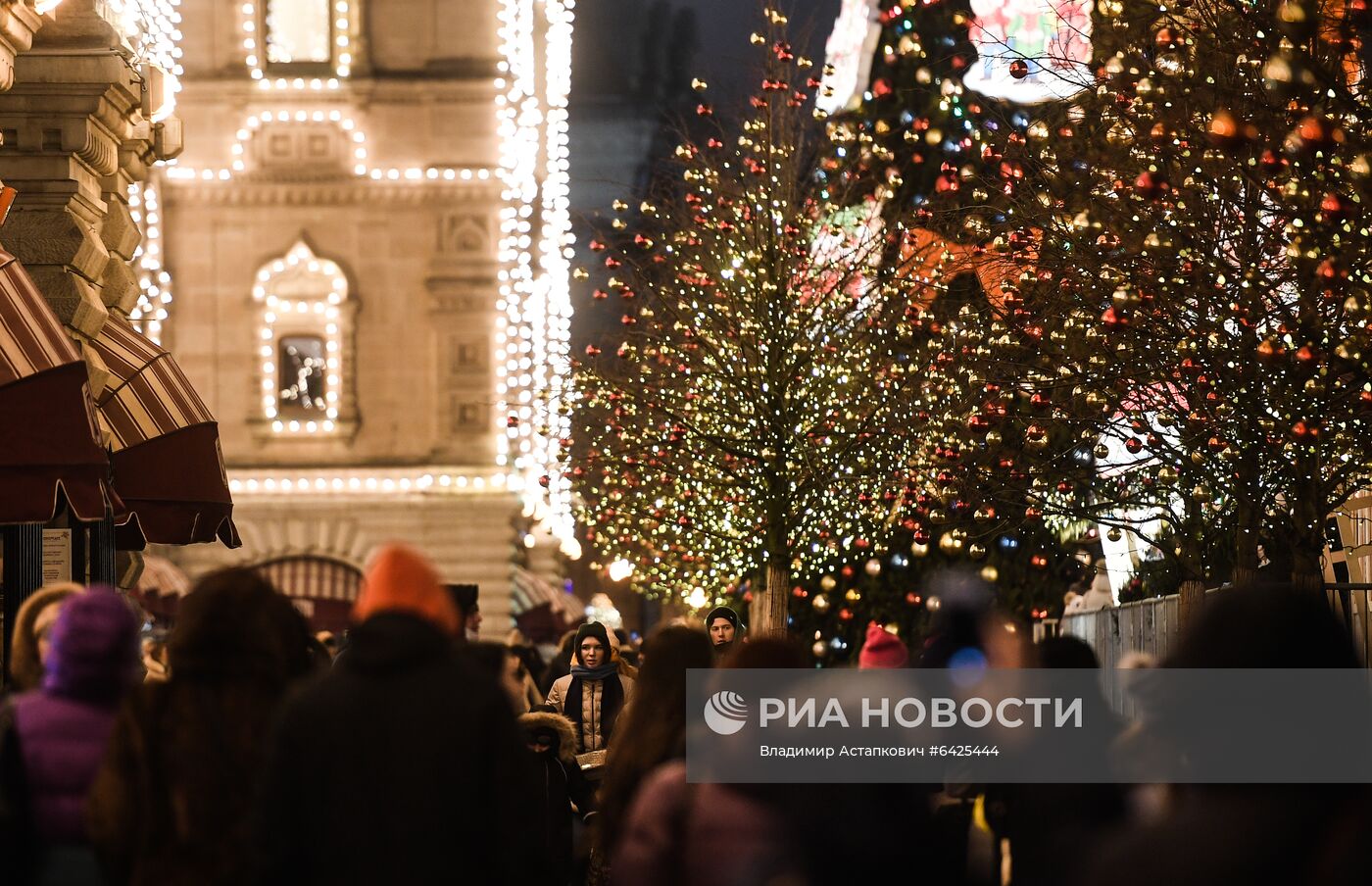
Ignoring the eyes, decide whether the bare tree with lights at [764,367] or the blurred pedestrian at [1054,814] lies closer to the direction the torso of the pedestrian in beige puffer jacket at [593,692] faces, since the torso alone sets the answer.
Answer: the blurred pedestrian

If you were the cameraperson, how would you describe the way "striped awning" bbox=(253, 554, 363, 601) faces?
facing the viewer

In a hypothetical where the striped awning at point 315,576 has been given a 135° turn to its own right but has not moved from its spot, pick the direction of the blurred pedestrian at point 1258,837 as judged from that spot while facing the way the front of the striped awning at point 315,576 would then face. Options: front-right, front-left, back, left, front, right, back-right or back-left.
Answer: back-left

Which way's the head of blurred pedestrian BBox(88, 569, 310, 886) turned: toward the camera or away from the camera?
away from the camera

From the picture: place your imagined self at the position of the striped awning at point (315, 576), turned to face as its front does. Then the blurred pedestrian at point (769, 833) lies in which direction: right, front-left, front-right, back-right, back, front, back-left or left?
front

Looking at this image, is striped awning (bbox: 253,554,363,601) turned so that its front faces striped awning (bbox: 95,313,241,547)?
yes

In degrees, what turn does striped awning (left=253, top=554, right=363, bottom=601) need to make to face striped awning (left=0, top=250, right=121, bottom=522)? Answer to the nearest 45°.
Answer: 0° — it already faces it

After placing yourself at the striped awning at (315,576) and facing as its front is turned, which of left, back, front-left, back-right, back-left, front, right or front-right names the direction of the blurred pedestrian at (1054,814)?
front

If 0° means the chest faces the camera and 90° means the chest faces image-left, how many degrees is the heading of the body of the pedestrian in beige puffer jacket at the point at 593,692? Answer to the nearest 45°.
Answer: approximately 0°

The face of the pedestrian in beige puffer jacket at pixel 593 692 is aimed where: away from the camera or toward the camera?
toward the camera

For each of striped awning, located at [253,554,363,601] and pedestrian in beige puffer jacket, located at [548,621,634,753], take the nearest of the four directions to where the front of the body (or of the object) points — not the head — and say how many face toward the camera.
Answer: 2

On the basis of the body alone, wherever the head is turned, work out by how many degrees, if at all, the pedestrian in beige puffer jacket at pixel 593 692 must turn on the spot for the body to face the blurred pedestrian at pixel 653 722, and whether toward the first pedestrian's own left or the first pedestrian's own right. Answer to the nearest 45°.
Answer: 0° — they already face them

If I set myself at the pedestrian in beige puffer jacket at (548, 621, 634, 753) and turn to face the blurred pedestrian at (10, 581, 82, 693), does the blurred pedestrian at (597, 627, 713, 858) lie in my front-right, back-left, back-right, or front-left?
front-left

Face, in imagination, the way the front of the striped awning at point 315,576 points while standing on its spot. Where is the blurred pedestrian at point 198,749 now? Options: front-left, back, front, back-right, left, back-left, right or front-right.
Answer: front

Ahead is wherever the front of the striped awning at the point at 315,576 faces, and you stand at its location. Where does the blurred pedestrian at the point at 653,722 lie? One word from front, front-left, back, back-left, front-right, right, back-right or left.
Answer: front

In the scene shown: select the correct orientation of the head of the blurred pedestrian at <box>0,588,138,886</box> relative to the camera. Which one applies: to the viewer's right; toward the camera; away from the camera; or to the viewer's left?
away from the camera

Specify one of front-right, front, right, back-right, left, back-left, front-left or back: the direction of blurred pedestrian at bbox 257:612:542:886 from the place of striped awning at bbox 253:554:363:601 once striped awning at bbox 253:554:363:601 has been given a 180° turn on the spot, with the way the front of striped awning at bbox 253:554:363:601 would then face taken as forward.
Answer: back

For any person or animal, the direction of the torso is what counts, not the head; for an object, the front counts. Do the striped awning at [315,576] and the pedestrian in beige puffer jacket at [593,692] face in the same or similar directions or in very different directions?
same or similar directions

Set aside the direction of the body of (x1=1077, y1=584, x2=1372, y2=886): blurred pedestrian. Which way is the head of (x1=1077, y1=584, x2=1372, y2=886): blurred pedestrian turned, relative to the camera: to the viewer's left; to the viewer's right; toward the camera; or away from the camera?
away from the camera
